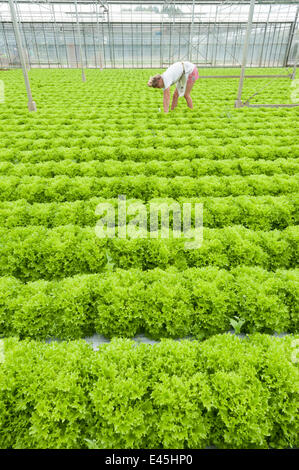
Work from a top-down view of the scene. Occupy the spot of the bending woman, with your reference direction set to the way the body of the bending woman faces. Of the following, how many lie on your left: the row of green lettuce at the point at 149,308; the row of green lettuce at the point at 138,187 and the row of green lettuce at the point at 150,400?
3

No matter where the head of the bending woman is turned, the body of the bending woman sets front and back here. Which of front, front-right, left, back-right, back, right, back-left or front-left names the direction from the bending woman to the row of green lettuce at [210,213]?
left

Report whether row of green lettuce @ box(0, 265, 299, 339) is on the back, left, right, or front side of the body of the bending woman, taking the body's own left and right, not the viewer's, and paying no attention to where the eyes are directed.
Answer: left

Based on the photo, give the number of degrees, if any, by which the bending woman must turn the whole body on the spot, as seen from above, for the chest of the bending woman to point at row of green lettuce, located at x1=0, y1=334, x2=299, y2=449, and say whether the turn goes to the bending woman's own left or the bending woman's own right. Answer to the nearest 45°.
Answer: approximately 90° to the bending woman's own left

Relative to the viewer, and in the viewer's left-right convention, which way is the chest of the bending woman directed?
facing to the left of the viewer

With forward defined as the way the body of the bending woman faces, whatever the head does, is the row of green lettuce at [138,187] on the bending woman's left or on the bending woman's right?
on the bending woman's left

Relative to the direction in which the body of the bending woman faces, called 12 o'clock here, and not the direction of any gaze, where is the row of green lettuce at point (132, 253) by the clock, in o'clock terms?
The row of green lettuce is roughly at 9 o'clock from the bending woman.

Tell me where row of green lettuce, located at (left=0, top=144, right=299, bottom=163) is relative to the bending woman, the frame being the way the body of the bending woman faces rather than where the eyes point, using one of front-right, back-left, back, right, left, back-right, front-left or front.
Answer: left

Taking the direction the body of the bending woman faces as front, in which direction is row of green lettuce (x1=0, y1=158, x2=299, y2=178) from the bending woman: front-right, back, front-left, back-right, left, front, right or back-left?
left
